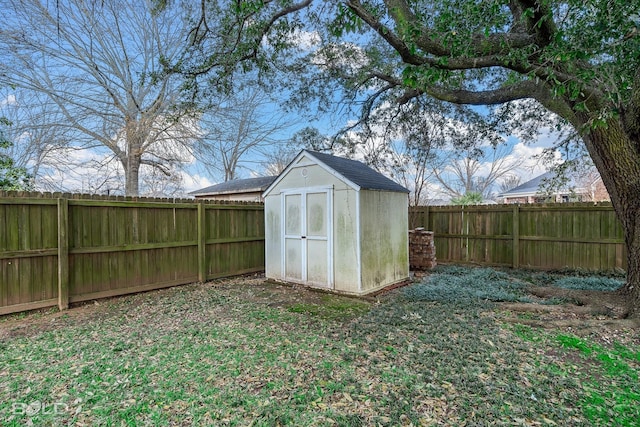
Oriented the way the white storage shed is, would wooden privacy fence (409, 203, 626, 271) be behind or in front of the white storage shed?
behind

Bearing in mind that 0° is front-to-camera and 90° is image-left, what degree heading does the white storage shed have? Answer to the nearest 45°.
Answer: approximately 45°

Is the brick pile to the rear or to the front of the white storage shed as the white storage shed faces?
to the rear
